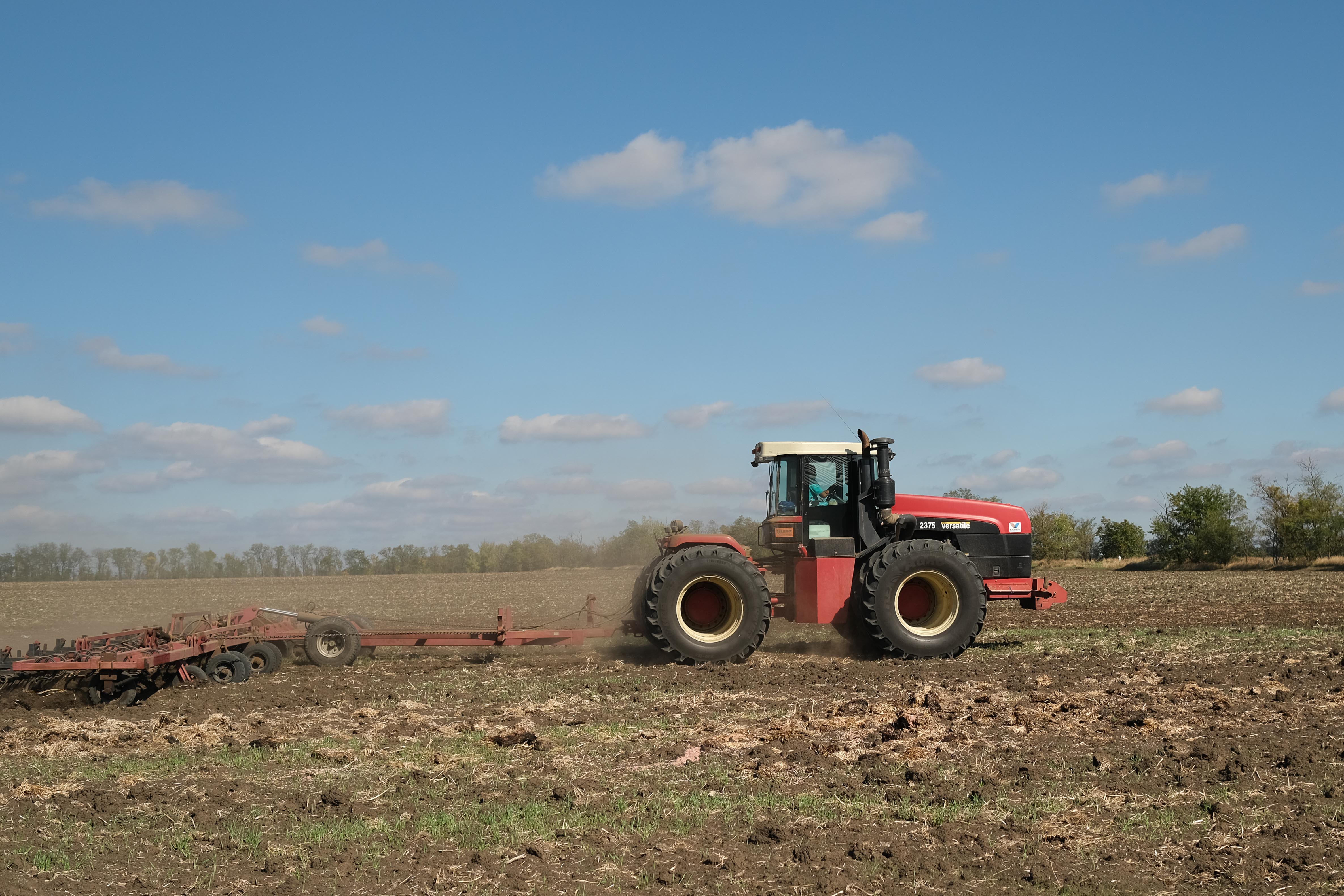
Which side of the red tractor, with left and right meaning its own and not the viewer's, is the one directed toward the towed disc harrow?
back

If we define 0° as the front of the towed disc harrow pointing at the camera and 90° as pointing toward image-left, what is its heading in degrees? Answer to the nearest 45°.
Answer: approximately 270°

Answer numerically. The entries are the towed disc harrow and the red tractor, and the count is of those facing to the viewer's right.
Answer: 2

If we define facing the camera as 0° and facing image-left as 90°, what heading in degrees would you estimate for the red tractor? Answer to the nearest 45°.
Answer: approximately 270°

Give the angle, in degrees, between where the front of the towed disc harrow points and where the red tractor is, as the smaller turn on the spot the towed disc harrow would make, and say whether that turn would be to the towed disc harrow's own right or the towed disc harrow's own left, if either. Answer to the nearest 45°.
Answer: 0° — it already faces it
